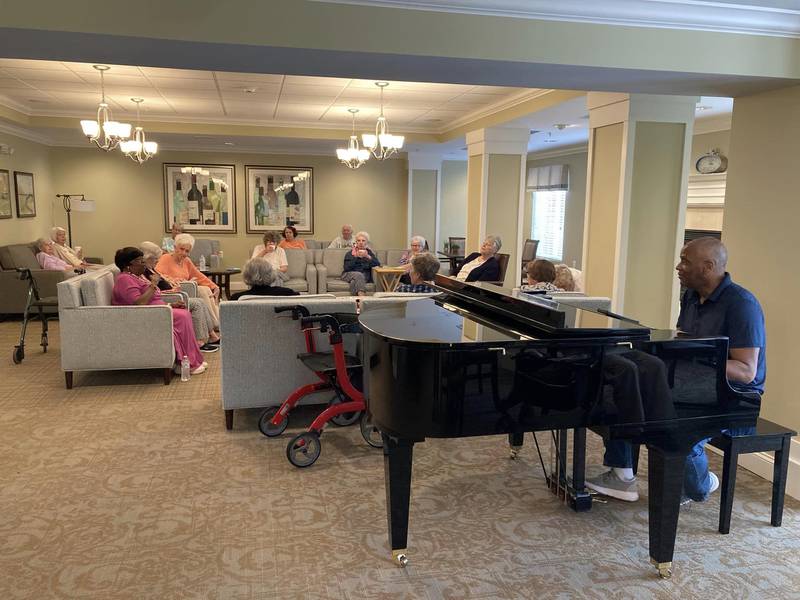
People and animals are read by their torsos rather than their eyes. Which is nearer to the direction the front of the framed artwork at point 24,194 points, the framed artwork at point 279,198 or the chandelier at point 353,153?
the chandelier

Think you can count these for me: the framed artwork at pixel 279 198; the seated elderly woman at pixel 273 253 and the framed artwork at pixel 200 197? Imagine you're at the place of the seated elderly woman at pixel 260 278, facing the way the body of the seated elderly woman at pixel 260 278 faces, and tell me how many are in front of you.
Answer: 3

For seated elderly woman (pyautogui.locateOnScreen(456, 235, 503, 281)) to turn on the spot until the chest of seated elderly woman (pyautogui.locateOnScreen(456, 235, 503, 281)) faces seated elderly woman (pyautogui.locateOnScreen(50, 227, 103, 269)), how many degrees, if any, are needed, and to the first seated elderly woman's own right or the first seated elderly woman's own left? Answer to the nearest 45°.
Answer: approximately 45° to the first seated elderly woman's own right

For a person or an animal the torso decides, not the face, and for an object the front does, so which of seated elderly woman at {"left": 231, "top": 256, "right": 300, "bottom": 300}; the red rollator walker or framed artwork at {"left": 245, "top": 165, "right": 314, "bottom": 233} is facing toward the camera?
the framed artwork

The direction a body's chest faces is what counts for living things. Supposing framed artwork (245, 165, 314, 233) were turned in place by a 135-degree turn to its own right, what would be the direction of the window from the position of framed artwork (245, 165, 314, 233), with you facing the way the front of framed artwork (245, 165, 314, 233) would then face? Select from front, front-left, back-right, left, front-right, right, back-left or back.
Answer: back-right

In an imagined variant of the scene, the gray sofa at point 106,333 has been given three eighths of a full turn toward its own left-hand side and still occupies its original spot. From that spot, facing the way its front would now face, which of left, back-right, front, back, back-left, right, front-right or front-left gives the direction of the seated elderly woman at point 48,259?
front-right

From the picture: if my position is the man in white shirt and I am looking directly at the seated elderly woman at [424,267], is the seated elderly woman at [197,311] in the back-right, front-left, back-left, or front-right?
front-right

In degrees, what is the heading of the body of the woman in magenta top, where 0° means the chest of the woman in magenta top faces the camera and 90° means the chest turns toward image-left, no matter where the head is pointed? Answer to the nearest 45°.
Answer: approximately 270°

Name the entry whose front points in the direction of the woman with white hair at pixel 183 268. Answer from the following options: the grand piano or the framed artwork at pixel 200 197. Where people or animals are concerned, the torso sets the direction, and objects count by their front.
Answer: the framed artwork

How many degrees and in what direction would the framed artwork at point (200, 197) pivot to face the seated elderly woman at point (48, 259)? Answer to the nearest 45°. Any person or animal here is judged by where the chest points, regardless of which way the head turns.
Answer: approximately 45° to its right

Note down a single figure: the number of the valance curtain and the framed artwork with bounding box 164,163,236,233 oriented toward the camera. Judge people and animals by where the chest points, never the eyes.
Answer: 2

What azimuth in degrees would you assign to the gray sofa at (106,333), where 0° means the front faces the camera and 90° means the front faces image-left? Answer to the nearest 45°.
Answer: approximately 270°

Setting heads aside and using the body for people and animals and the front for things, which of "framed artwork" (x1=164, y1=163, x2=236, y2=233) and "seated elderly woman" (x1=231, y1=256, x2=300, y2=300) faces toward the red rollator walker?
the framed artwork

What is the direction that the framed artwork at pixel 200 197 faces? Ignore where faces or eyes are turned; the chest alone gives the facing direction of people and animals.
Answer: toward the camera

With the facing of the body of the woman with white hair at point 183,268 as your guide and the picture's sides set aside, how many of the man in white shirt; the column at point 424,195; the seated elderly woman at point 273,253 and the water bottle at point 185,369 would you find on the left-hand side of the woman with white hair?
3

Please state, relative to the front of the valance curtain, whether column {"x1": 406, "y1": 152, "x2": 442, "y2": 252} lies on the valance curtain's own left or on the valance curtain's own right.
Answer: on the valance curtain's own right

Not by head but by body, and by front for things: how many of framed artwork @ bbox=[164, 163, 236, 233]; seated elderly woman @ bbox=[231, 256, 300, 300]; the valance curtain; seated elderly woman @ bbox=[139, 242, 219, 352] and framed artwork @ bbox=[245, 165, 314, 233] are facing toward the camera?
3

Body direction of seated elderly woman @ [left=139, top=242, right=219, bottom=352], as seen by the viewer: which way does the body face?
to the viewer's right

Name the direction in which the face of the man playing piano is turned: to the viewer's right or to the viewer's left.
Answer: to the viewer's left

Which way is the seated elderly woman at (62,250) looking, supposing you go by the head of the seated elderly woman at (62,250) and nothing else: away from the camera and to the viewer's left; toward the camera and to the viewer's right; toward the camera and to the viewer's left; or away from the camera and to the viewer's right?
toward the camera and to the viewer's right

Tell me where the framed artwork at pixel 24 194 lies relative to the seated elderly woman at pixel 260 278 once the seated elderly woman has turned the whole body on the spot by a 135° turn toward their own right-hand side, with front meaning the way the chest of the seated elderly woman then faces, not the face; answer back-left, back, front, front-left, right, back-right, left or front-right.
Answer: back
